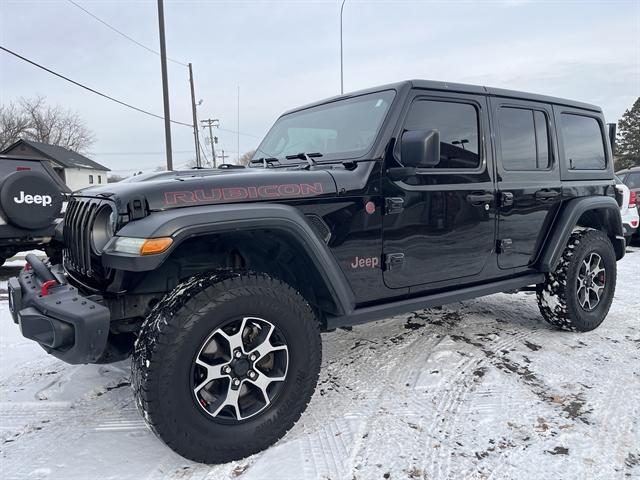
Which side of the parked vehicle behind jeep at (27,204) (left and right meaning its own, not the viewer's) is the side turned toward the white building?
front

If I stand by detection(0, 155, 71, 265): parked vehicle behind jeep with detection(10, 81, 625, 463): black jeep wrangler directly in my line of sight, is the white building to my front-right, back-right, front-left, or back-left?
back-left

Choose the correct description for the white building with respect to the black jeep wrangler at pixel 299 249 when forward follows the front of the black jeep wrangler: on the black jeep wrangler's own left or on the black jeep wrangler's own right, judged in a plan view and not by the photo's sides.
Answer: on the black jeep wrangler's own right

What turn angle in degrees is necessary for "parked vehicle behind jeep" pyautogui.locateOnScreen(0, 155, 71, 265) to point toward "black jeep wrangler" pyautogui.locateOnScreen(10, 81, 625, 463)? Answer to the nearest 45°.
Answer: approximately 180°

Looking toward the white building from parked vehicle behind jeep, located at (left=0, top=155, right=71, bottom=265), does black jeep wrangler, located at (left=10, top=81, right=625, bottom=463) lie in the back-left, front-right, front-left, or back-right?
back-right

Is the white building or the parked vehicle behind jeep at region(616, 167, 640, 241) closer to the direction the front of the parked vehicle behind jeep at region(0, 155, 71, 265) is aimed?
the white building

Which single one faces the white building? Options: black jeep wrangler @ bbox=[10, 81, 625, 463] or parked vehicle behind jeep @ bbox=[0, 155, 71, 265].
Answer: the parked vehicle behind jeep

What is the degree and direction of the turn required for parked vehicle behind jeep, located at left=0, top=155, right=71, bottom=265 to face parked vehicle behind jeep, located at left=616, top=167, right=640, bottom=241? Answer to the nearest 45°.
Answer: approximately 90° to its right

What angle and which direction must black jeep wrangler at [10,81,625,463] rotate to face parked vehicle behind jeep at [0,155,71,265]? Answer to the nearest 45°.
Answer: approximately 90° to its right

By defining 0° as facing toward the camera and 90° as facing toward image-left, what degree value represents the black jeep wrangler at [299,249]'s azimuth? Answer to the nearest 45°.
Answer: approximately 45°

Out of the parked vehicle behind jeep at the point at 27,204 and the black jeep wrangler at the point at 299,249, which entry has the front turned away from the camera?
the parked vehicle behind jeep

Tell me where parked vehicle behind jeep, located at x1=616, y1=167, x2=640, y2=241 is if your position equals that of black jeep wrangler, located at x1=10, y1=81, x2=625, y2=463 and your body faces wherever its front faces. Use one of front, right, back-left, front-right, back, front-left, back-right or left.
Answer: back

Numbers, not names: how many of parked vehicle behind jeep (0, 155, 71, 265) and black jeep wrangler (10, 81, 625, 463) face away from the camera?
1

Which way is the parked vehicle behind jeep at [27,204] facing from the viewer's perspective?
away from the camera

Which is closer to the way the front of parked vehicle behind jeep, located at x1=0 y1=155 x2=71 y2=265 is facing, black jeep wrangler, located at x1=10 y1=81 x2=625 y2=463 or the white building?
the white building
